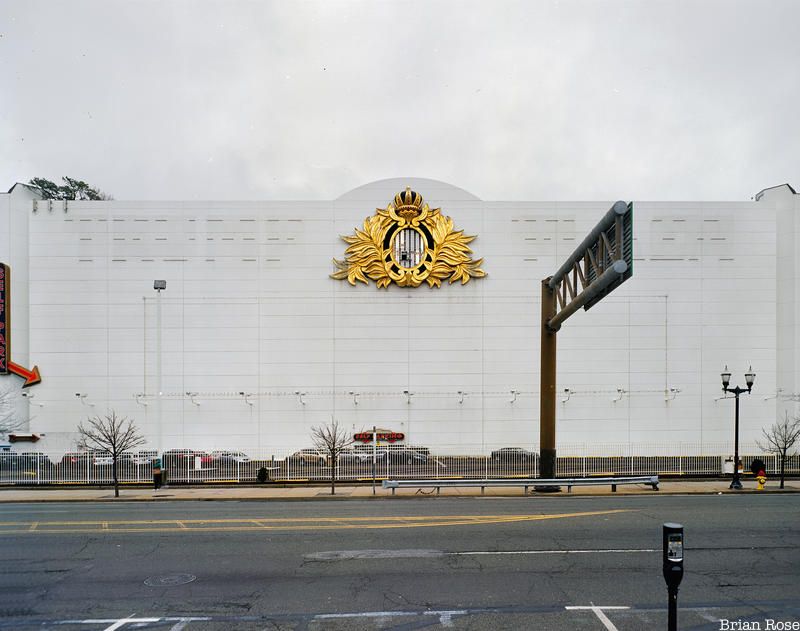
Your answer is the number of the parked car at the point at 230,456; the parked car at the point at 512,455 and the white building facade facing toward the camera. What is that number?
1

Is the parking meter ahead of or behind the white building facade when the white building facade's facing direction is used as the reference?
ahead
